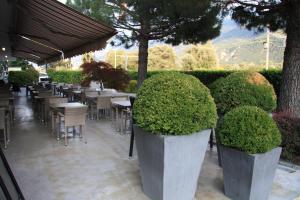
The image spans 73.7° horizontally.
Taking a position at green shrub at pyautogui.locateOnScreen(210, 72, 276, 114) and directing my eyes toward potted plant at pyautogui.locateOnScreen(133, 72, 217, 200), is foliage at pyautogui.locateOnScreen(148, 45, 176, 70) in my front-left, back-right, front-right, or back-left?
back-right

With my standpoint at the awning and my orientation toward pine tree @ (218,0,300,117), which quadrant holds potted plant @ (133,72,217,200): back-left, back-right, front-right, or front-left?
front-right

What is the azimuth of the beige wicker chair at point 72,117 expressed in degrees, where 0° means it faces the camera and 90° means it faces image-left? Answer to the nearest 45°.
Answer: approximately 180°

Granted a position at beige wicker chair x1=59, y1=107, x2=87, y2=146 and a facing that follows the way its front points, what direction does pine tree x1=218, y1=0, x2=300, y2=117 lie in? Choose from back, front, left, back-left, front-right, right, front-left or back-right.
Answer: right

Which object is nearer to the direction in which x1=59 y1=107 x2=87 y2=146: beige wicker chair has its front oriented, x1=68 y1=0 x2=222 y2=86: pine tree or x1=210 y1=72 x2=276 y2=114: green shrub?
the pine tree

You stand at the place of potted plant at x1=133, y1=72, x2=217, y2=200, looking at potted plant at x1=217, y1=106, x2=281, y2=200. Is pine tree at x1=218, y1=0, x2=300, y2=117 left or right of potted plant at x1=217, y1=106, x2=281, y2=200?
left

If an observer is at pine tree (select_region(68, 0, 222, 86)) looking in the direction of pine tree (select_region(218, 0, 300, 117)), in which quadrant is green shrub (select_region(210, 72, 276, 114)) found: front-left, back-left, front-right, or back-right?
front-right

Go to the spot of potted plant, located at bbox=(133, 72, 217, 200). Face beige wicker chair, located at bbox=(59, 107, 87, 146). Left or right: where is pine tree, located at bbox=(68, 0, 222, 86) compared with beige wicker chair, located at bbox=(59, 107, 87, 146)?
right

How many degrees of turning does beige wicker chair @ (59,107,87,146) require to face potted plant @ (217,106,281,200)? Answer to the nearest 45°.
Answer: approximately 135° to its right
